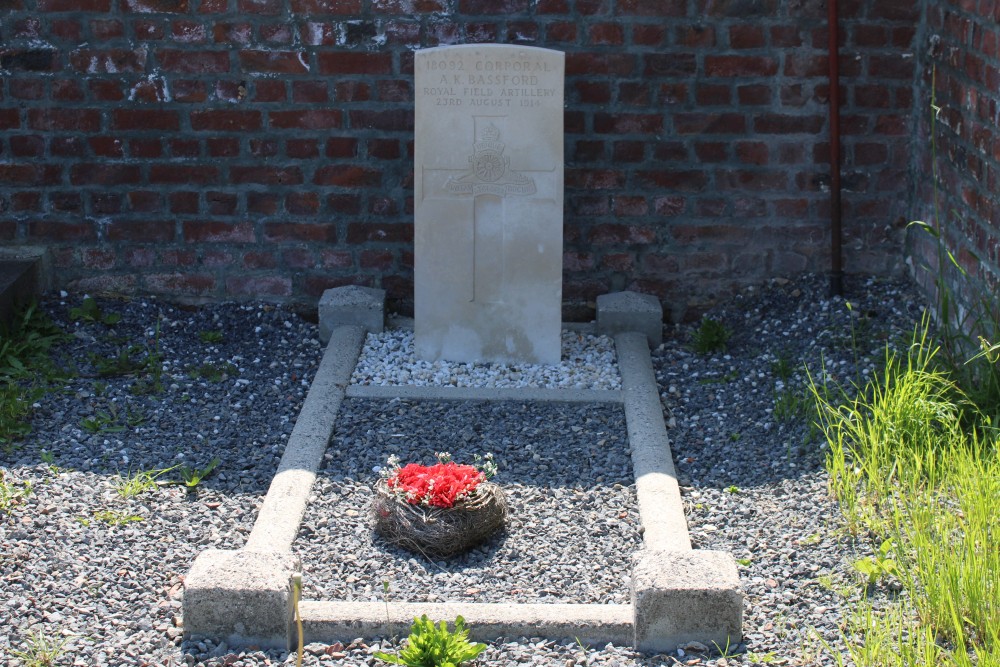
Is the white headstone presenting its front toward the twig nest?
yes

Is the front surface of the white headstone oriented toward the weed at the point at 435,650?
yes

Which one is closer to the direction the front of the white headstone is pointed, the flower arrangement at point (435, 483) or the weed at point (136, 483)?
the flower arrangement

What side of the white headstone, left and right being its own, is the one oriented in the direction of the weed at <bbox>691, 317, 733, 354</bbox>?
left

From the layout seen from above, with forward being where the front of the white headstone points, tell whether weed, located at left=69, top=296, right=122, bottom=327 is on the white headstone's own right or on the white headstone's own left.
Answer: on the white headstone's own right

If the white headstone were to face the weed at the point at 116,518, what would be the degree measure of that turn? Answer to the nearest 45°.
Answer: approximately 45° to its right

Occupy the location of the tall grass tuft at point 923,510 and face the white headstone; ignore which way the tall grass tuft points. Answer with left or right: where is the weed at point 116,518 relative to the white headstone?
left

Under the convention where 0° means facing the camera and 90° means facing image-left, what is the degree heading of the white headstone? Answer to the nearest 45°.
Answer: approximately 0°

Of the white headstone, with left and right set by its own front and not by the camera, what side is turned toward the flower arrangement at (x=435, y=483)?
front

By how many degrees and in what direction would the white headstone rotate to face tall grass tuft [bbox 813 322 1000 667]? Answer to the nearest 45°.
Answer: approximately 45° to its left

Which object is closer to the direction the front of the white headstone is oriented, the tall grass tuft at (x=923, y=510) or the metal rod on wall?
the tall grass tuft

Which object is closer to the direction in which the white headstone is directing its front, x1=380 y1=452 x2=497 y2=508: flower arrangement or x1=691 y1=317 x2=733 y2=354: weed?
the flower arrangement

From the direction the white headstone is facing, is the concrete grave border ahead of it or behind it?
ahead

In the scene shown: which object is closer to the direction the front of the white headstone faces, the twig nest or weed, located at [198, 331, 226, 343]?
the twig nest
